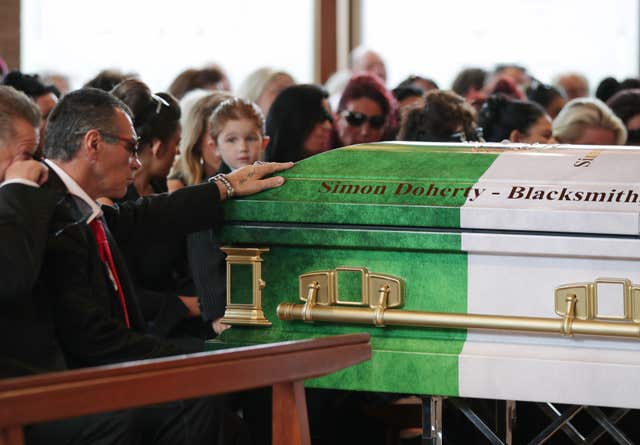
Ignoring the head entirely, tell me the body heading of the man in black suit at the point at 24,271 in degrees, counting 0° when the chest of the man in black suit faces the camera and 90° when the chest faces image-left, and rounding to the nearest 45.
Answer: approximately 270°

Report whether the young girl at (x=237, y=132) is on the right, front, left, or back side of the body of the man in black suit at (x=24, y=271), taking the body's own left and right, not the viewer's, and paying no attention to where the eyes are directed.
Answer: left

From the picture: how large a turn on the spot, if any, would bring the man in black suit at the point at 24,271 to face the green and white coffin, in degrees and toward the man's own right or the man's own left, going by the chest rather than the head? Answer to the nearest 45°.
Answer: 0° — they already face it

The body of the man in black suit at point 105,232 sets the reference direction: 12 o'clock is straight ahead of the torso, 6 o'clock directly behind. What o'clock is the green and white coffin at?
The green and white coffin is roughly at 1 o'clock from the man in black suit.

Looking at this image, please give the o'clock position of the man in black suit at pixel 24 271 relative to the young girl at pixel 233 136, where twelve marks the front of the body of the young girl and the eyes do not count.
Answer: The man in black suit is roughly at 2 o'clock from the young girl.

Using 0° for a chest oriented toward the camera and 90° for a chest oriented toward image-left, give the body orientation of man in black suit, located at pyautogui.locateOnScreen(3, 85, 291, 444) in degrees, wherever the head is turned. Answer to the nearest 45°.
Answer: approximately 270°

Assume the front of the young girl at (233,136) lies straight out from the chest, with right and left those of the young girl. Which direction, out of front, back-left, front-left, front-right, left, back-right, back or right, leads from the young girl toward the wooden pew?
front-right

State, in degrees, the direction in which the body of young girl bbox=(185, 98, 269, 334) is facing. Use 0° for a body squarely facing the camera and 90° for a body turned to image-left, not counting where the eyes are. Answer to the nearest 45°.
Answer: approximately 315°

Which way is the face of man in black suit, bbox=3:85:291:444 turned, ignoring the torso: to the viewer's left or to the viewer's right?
to the viewer's right
